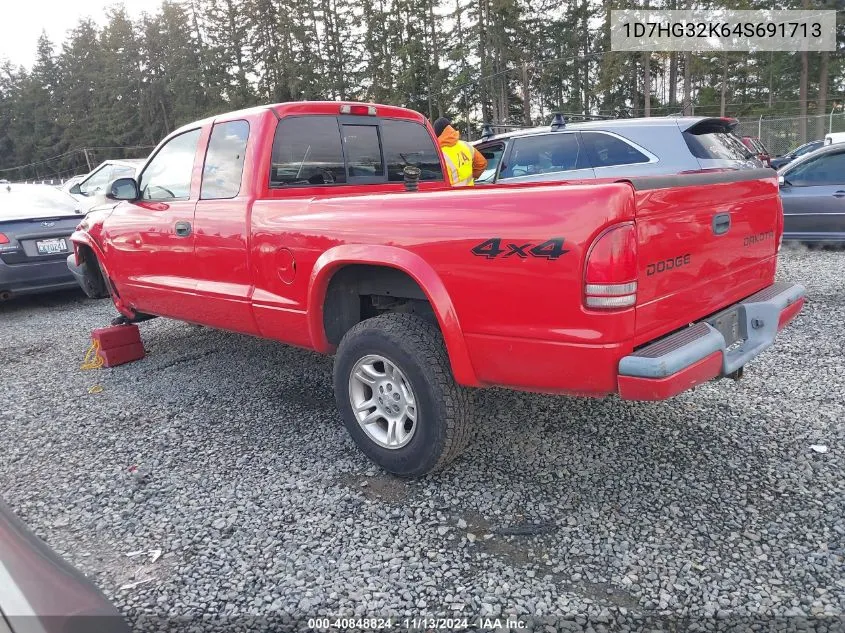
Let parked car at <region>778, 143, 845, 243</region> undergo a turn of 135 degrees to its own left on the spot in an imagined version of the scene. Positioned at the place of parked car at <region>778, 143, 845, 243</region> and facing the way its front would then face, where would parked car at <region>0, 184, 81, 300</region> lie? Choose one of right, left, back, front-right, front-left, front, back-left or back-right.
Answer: right

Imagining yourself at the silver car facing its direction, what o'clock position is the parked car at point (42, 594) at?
The parked car is roughly at 8 o'clock from the silver car.

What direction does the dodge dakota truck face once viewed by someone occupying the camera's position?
facing away from the viewer and to the left of the viewer

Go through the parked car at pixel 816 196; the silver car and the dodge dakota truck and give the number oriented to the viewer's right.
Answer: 0

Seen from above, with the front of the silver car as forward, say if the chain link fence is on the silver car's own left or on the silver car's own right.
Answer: on the silver car's own right

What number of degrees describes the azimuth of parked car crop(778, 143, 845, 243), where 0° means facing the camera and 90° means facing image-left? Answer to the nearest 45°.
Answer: approximately 90°

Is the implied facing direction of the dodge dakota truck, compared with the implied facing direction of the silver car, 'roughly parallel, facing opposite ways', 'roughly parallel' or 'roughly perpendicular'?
roughly parallel

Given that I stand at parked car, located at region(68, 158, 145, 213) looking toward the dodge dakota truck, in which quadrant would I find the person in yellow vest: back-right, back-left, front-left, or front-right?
front-left

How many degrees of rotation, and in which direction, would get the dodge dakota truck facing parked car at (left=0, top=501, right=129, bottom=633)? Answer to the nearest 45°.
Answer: approximately 90° to its left

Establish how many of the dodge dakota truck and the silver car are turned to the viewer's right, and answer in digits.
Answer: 0

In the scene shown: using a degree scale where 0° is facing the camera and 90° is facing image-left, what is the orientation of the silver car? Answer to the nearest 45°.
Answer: approximately 135°

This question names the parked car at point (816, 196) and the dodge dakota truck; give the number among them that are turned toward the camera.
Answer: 0
